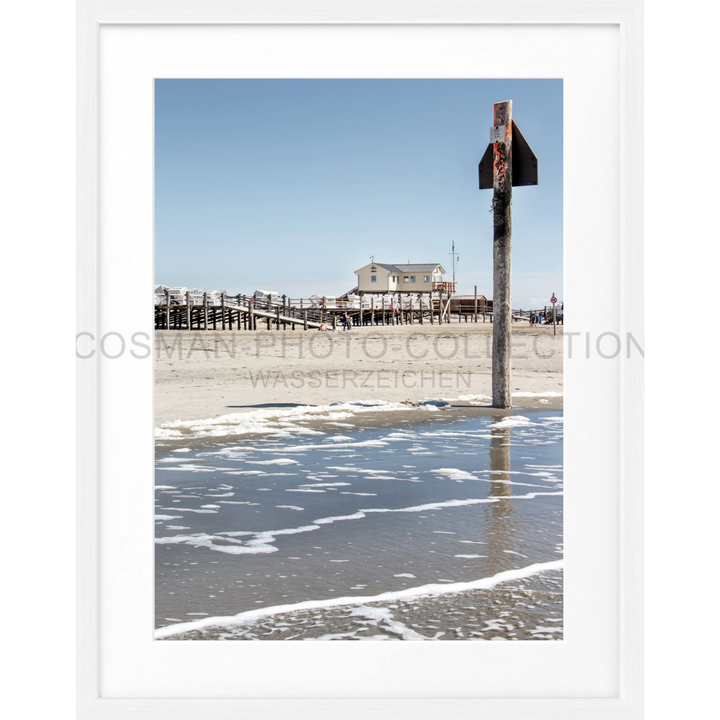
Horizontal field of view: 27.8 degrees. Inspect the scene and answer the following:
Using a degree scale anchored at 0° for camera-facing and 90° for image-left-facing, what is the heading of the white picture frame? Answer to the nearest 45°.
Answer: approximately 0°
